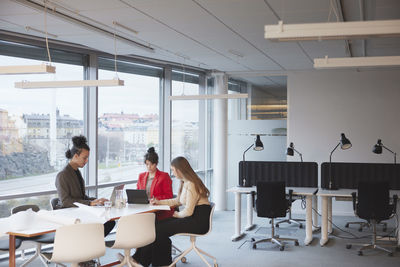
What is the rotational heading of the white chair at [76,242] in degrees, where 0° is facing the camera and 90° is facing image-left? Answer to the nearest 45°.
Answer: approximately 135°

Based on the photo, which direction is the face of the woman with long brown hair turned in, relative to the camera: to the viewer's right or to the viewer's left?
to the viewer's left

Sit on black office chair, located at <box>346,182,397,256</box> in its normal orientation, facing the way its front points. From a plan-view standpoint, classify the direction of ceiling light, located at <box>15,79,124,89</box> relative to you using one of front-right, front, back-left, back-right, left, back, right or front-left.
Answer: back-left

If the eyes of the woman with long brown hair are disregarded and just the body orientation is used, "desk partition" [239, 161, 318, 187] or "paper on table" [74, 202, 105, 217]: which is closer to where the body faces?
the paper on table

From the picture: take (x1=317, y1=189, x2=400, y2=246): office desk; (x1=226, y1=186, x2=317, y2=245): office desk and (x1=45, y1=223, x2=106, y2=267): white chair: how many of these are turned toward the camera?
2

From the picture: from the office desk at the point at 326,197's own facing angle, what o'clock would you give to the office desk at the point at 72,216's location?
the office desk at the point at 72,216 is roughly at 1 o'clock from the office desk at the point at 326,197.

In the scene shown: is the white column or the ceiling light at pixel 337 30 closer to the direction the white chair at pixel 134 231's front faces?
the white column

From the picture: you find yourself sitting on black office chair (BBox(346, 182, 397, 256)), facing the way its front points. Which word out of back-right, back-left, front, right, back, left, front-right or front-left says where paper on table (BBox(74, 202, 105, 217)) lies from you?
back-left

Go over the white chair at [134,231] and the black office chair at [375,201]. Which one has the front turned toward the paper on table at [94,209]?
the white chair

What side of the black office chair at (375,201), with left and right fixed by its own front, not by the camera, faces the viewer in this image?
back

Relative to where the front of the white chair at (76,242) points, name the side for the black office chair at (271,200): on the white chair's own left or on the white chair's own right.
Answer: on the white chair's own right

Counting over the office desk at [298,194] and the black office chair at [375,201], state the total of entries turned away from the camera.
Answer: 1

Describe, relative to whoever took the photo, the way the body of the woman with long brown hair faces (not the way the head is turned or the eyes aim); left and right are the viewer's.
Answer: facing to the left of the viewer
